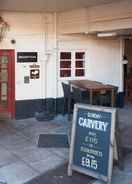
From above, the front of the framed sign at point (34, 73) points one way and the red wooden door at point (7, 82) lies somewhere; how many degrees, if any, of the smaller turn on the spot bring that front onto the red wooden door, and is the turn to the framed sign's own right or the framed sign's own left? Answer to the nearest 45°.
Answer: approximately 90° to the framed sign's own right

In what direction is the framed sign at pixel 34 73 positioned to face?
toward the camera

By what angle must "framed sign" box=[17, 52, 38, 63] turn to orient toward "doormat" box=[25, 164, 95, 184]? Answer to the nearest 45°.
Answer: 0° — it already faces it

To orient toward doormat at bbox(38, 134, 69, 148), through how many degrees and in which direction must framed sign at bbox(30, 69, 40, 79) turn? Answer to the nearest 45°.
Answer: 0° — it already faces it

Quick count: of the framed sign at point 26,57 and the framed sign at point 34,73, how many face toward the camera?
2

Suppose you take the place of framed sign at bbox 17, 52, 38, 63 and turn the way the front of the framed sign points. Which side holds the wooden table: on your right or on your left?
on your left

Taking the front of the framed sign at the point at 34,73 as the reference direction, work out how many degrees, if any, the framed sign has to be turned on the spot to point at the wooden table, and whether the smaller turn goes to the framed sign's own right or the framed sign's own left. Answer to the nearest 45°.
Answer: approximately 90° to the framed sign's own left
